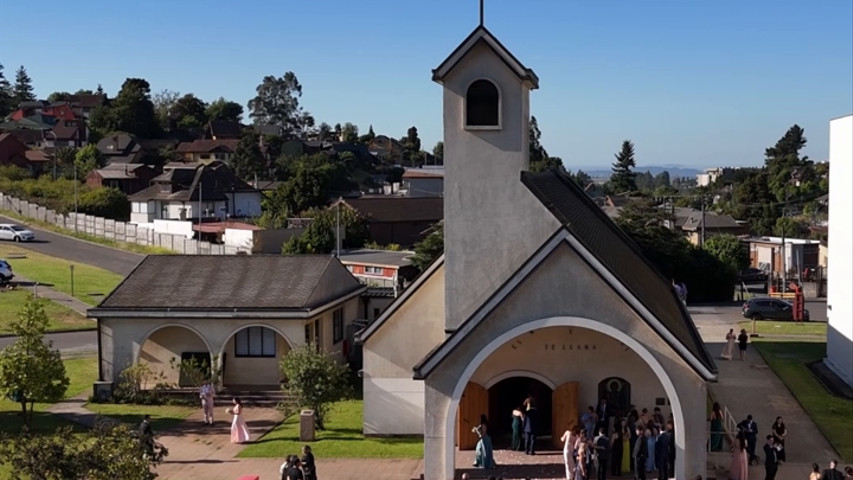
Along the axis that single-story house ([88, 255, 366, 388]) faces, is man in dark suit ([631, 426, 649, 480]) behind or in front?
in front

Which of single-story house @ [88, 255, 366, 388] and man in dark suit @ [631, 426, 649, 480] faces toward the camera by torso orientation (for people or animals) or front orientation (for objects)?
the single-story house

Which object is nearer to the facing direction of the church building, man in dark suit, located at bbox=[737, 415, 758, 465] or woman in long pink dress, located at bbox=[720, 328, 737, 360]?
the man in dark suit

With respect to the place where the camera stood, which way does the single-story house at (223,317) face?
facing the viewer

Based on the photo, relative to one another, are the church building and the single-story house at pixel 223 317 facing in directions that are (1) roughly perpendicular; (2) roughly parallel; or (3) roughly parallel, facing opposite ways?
roughly parallel

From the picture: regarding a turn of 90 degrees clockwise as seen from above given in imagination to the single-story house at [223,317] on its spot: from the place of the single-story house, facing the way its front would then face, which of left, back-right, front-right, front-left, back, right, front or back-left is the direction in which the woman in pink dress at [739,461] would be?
back-left

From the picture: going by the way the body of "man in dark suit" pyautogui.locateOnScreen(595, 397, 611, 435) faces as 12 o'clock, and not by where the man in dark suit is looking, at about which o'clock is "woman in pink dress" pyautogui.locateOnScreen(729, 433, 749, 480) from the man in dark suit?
The woman in pink dress is roughly at 10 o'clock from the man in dark suit.

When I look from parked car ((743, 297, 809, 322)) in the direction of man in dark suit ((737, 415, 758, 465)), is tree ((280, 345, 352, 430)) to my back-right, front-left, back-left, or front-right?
front-right

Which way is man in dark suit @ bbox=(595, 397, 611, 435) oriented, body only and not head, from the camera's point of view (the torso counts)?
toward the camera

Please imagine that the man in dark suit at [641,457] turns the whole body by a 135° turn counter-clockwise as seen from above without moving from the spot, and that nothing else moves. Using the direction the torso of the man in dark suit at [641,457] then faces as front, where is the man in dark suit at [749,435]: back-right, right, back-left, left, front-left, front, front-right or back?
left

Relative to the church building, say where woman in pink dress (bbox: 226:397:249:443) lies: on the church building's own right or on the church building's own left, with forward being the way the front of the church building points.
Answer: on the church building's own right

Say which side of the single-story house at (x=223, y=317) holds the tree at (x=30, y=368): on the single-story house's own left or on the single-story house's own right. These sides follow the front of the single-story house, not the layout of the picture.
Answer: on the single-story house's own right

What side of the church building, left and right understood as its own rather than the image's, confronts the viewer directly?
front

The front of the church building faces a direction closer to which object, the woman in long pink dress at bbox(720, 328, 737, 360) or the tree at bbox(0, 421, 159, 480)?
the tree
